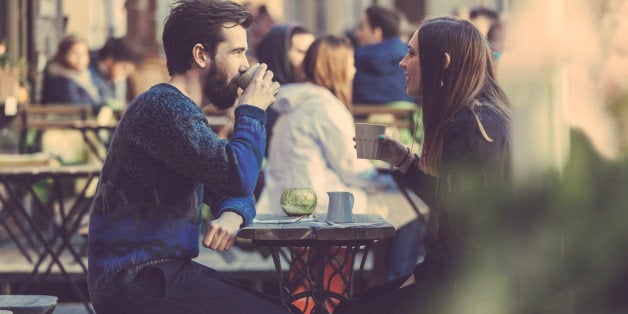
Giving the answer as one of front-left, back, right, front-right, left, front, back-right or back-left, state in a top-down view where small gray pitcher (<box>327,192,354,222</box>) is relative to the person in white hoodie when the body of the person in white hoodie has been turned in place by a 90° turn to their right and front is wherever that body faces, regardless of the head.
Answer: front-right

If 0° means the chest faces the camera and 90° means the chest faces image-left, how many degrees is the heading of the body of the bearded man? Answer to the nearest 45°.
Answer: approximately 270°

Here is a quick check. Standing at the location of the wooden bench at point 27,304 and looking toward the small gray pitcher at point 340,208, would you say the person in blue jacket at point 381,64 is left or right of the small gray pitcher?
left

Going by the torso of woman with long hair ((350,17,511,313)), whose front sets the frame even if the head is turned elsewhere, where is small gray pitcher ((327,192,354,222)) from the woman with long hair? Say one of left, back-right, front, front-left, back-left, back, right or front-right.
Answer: front-right

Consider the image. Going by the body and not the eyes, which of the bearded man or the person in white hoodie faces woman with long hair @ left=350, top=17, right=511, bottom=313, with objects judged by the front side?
the bearded man

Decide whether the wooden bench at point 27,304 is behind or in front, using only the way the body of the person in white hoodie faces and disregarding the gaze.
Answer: behind

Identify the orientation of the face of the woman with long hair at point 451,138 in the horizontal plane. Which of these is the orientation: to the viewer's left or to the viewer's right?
to the viewer's left

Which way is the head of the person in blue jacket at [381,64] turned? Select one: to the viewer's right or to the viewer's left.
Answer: to the viewer's left

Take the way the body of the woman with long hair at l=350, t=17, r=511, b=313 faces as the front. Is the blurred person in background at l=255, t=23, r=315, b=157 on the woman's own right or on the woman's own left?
on the woman's own right

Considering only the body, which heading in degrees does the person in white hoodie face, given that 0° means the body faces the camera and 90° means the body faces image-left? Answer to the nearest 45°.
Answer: approximately 225°

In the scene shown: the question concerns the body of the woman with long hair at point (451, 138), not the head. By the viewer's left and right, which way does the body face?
facing to the left of the viewer
